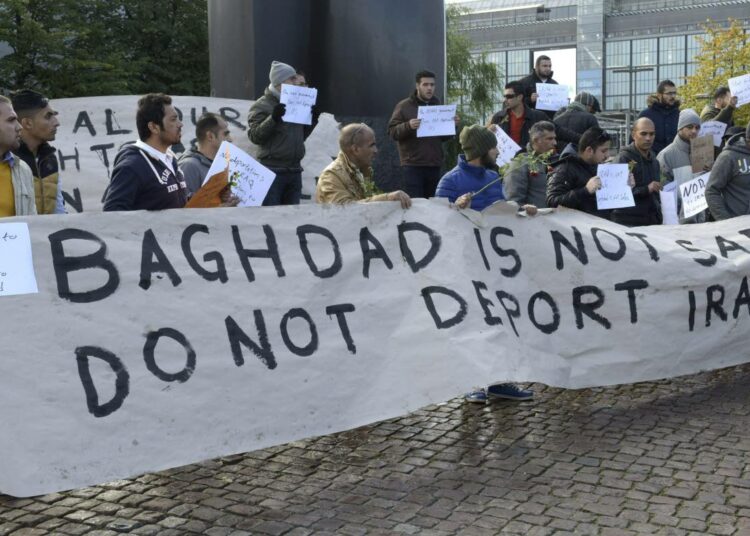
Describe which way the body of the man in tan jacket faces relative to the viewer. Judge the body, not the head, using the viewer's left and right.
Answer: facing to the right of the viewer

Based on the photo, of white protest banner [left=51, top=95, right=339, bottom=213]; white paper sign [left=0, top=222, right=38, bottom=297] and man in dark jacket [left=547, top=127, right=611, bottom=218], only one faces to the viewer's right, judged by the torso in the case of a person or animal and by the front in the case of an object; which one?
the man in dark jacket

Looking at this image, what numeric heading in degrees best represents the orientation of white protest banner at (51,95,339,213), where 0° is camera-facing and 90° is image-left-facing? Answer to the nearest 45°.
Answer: approximately 0°

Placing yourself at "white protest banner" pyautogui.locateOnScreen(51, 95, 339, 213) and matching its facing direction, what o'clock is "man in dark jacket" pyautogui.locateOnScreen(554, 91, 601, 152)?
The man in dark jacket is roughly at 9 o'clock from the white protest banner.

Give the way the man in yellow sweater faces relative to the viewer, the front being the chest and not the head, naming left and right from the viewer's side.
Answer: facing the viewer and to the right of the viewer

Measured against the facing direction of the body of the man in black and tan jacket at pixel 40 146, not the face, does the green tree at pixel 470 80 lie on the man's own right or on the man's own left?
on the man's own left

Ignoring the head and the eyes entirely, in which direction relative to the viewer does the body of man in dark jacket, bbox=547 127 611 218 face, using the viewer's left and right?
facing to the right of the viewer

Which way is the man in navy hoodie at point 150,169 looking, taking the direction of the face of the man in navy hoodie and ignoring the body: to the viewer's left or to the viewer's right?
to the viewer's right

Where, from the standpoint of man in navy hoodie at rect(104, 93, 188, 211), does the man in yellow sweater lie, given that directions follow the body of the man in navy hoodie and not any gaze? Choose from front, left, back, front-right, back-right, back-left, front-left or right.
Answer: back-right

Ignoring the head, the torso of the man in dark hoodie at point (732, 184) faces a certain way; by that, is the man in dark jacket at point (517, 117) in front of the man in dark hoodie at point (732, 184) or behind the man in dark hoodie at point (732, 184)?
behind

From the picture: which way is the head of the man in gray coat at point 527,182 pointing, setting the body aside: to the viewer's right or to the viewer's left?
to the viewer's right

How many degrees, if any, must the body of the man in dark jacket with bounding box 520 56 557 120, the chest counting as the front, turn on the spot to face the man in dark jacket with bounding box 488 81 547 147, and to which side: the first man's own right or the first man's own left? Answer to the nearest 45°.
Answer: approximately 45° to the first man's own right
